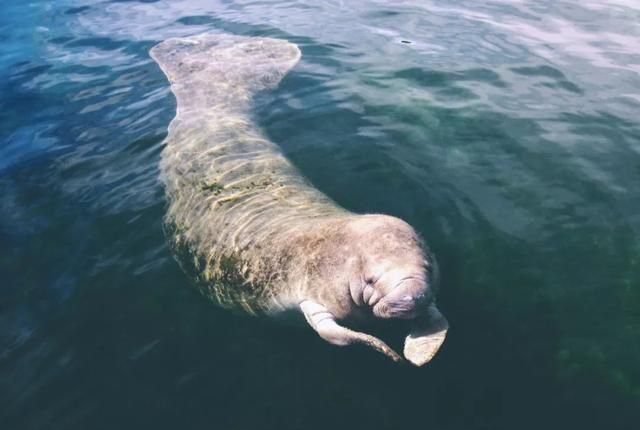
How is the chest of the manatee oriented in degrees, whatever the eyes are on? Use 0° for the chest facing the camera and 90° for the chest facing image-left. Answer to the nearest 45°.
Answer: approximately 315°
